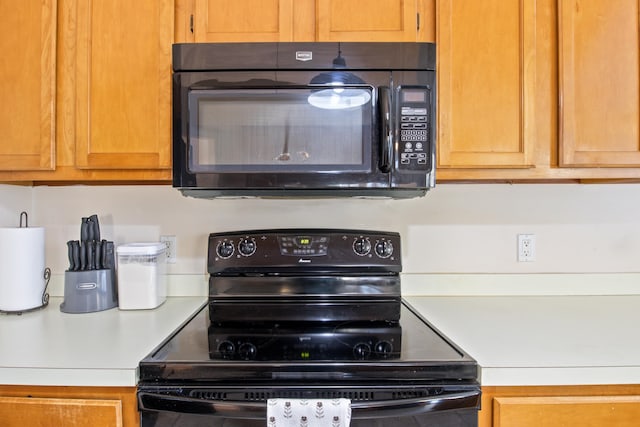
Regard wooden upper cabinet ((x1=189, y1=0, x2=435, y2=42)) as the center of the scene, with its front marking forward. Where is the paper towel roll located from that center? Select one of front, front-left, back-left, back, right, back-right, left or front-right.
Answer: right
